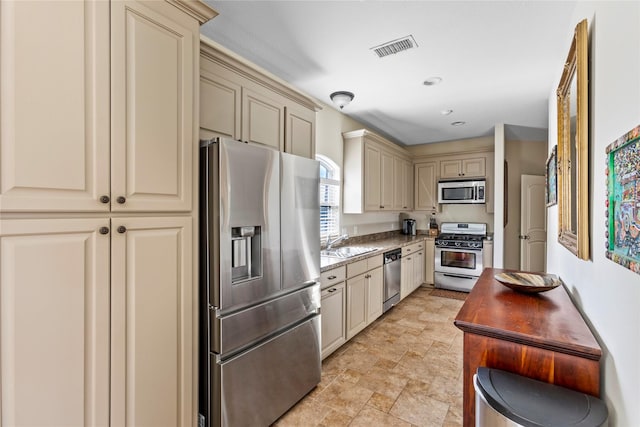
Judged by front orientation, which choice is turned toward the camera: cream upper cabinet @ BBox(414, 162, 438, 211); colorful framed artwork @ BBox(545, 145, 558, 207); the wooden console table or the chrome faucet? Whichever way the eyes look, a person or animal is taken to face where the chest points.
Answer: the cream upper cabinet

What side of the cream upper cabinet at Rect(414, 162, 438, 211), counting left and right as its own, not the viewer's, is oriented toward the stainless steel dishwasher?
front

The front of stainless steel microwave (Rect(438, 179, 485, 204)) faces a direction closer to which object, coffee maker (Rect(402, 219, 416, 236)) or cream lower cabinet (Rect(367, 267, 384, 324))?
the cream lower cabinet

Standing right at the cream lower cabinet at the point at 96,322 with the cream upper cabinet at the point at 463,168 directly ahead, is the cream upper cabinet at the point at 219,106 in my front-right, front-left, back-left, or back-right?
front-left

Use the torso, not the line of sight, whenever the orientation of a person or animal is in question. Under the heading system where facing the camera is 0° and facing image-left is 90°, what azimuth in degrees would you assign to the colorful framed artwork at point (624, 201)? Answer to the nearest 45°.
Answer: approximately 90°

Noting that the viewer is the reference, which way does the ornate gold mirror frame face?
facing to the left of the viewer

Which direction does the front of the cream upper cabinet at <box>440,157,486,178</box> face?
toward the camera

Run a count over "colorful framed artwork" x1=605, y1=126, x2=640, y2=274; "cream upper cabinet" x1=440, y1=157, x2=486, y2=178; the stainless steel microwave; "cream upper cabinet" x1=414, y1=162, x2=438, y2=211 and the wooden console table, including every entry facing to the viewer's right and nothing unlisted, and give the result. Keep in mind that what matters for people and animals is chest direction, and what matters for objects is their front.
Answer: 0

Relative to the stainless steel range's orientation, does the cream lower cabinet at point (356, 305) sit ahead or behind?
ahead

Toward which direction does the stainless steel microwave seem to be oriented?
toward the camera

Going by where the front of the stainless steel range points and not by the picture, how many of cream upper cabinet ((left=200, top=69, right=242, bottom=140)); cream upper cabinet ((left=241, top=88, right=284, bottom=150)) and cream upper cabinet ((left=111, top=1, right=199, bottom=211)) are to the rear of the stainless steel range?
0

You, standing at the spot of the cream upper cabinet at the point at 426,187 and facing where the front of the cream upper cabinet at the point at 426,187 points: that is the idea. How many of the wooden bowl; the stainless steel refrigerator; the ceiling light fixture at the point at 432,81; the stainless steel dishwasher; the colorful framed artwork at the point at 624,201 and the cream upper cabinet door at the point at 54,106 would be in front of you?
6

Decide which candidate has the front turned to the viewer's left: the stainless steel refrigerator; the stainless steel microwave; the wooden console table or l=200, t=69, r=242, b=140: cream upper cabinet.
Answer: the wooden console table

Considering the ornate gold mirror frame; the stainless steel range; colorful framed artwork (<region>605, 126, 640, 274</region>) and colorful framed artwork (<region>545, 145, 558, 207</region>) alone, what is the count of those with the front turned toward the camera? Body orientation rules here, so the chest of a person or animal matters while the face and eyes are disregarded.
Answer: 1

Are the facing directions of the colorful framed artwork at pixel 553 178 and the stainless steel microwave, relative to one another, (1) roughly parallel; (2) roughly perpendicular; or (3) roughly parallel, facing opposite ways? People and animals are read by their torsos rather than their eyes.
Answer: roughly perpendicular

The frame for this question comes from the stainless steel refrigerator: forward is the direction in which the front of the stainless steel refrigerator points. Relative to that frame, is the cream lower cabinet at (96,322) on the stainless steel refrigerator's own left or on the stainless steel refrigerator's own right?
on the stainless steel refrigerator's own right

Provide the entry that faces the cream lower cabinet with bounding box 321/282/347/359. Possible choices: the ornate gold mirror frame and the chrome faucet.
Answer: the ornate gold mirror frame

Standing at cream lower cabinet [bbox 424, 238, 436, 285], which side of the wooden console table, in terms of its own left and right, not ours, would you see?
right

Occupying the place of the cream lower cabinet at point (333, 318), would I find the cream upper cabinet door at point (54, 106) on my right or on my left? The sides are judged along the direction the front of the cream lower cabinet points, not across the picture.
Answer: on my right

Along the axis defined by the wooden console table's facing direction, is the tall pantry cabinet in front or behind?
in front

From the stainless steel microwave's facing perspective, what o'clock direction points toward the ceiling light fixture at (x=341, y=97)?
The ceiling light fixture is roughly at 1 o'clock from the stainless steel microwave.

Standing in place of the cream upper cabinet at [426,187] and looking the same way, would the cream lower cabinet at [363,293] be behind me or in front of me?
in front

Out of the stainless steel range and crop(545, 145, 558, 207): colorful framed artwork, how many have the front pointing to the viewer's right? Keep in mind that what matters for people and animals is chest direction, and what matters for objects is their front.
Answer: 0
